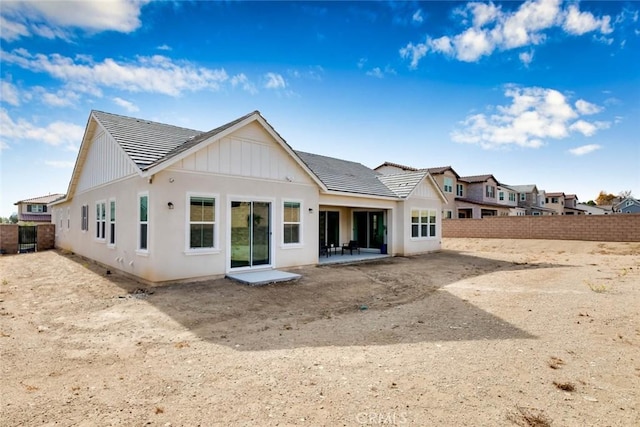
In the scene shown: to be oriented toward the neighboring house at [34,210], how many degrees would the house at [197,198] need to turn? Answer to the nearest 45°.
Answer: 0° — it already faces it

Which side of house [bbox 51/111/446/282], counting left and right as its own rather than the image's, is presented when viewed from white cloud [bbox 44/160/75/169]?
front

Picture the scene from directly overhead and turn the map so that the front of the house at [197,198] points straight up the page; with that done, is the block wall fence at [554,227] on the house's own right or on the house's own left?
on the house's own right

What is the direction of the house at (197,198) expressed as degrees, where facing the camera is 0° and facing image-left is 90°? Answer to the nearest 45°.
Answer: approximately 135°

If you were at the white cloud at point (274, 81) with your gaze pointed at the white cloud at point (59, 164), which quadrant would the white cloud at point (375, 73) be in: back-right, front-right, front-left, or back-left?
back-right

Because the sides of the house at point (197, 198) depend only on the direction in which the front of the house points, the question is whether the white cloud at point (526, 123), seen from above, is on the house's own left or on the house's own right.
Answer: on the house's own right

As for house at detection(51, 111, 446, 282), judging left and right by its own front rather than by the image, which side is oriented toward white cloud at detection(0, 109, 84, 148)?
front

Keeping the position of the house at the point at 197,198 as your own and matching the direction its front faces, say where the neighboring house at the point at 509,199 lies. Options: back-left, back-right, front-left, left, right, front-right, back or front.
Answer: right

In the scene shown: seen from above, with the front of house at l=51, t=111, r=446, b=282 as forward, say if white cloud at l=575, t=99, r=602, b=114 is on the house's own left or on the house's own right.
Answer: on the house's own right
